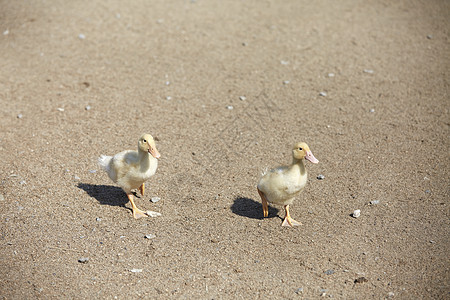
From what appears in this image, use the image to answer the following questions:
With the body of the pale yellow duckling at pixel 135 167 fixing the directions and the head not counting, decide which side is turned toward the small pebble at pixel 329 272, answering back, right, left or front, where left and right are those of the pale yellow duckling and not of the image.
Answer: front

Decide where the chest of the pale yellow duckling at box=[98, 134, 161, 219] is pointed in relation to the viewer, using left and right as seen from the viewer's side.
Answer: facing the viewer and to the right of the viewer

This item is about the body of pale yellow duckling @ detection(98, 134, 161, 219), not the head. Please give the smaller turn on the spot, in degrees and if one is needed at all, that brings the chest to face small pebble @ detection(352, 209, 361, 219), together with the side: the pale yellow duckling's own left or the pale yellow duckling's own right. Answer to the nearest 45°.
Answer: approximately 45° to the pale yellow duckling's own left
